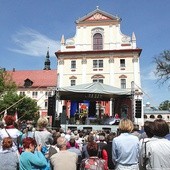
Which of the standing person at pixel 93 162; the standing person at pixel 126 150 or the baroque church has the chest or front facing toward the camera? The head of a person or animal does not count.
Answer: the baroque church

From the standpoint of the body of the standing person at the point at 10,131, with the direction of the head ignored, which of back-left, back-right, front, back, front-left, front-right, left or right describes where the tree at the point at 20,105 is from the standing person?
front

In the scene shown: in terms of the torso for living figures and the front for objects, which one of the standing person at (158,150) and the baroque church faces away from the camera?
the standing person

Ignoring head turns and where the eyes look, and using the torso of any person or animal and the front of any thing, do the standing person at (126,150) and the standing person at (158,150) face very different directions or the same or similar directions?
same or similar directions

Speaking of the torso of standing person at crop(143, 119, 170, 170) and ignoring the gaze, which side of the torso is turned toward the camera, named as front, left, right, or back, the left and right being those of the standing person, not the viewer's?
back

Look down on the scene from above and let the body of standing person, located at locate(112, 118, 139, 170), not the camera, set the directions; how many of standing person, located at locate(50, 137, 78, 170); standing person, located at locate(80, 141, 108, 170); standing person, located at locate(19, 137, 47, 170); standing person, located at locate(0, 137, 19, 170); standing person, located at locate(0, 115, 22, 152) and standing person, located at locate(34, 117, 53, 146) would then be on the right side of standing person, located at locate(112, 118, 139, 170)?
0

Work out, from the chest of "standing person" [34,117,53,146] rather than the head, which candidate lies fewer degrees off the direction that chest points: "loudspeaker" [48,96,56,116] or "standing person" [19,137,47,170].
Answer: the loudspeaker

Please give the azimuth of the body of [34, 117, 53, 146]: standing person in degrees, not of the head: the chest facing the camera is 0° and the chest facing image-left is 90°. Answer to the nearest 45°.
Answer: approximately 180°

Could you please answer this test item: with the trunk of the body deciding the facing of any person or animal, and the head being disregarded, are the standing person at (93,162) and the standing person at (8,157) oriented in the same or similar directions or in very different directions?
same or similar directions

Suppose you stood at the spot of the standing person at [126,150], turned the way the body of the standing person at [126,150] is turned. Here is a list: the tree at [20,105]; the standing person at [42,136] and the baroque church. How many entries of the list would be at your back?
0

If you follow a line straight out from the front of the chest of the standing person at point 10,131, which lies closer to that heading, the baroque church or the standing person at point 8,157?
the baroque church

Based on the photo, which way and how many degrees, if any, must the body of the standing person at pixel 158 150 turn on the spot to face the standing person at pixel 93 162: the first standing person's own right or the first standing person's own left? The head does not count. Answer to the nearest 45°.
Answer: approximately 45° to the first standing person's own left

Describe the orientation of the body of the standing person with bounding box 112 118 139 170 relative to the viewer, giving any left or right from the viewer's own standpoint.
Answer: facing away from the viewer

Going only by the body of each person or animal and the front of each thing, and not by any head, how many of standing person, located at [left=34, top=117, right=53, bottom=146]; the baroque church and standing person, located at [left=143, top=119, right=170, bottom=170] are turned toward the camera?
1

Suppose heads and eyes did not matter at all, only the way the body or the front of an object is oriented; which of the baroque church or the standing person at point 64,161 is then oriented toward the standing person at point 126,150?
the baroque church

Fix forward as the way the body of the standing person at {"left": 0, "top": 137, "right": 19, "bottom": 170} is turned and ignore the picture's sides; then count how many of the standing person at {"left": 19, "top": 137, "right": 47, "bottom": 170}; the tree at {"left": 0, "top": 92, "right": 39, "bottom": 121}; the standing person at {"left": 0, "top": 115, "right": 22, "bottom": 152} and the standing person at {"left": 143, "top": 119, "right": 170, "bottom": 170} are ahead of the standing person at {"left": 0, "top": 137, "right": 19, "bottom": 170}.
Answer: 2

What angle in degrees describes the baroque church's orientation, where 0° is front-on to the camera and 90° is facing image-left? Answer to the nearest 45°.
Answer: approximately 0°

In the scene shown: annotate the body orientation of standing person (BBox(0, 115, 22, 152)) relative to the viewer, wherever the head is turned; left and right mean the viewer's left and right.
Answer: facing away from the viewer

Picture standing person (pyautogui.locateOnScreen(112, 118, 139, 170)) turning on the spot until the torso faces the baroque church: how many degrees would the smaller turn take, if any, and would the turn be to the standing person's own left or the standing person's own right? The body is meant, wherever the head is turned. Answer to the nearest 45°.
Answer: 0° — they already face it

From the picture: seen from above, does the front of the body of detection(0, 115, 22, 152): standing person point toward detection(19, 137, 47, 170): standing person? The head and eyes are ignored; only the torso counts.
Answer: no

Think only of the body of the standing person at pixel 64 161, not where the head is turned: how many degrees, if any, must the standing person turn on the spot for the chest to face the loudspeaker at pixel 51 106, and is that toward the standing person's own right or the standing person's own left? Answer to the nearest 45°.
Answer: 0° — they already face it
